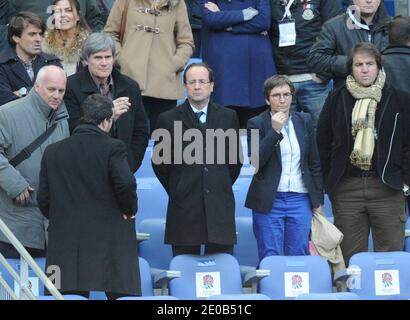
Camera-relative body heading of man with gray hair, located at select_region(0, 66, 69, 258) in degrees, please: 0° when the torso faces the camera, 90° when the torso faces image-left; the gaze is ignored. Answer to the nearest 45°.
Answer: approximately 315°

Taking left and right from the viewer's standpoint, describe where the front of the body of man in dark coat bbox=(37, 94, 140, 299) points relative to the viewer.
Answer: facing away from the viewer and to the right of the viewer

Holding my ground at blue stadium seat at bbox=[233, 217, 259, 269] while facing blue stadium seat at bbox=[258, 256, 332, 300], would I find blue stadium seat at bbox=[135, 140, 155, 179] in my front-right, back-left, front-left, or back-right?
back-right

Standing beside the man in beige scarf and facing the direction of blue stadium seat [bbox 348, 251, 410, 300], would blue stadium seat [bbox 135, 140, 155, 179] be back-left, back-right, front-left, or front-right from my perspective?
back-right

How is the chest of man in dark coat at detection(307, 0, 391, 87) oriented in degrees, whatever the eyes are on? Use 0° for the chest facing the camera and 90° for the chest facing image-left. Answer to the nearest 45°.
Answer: approximately 315°
